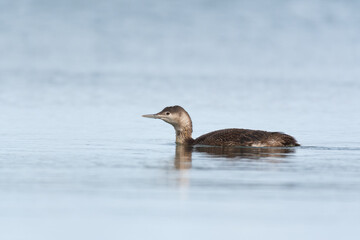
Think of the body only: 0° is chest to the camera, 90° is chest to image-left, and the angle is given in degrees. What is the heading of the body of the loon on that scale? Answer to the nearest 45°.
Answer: approximately 90°
